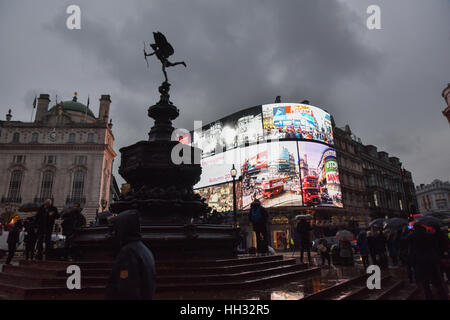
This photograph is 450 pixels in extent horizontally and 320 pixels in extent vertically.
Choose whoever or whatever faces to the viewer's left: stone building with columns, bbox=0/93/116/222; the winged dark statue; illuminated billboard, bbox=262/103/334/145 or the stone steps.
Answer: the winged dark statue

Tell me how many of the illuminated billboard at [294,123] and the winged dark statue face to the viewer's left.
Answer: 1

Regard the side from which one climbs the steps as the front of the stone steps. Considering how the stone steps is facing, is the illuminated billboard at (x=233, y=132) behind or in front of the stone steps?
behind

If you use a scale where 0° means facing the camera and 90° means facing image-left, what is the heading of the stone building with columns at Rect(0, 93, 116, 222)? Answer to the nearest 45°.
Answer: approximately 0°

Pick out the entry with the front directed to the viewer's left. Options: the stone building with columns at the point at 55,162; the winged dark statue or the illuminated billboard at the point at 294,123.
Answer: the winged dark statue

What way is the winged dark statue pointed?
to the viewer's left
